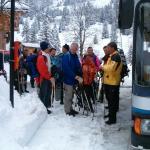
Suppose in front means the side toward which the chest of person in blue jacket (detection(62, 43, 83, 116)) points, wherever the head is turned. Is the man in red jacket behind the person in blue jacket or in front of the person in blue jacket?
behind

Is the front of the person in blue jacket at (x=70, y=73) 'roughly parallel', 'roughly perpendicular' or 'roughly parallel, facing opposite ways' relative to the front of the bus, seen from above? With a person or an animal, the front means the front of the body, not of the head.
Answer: roughly perpendicular

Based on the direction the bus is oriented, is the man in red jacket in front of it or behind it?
behind

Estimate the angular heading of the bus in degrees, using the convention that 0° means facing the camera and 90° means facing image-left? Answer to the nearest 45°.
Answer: approximately 0°
